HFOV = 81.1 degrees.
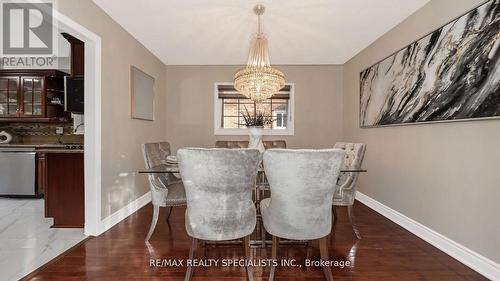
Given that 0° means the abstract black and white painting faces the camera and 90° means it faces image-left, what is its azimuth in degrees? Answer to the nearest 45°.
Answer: approximately 45°

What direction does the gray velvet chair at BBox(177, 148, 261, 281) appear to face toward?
away from the camera

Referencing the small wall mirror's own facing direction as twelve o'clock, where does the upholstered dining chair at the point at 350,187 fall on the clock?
The upholstered dining chair is roughly at 12 o'clock from the small wall mirror.

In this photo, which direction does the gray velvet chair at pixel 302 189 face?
away from the camera

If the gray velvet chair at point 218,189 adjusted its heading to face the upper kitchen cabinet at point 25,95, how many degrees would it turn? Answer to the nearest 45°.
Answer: approximately 45° to its left

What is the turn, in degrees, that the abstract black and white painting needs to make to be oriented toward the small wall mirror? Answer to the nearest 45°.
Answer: approximately 45° to its right

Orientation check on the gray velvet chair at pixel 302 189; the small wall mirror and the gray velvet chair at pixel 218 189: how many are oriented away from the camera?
2

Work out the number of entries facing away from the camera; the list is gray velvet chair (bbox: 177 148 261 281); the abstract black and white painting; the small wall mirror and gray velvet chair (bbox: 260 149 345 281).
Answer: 2

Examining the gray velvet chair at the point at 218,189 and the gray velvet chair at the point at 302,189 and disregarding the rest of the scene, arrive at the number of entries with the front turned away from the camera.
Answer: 2

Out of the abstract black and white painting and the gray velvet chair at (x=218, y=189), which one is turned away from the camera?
the gray velvet chair

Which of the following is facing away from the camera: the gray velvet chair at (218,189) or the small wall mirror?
the gray velvet chair
